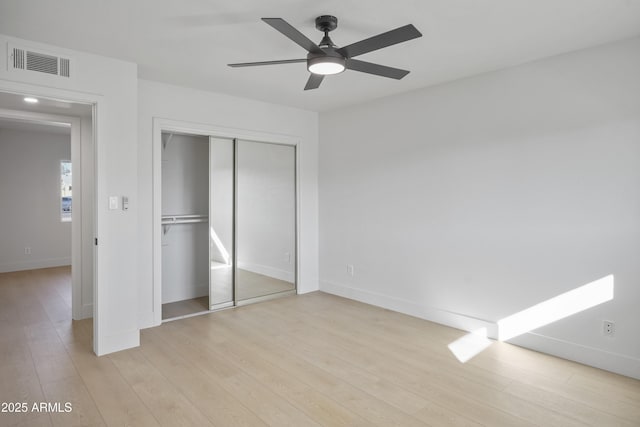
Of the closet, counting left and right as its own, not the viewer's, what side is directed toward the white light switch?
right

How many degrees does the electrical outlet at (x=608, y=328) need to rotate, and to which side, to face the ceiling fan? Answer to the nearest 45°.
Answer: approximately 45° to its right

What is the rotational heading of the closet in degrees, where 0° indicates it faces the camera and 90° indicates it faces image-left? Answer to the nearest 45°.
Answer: approximately 315°

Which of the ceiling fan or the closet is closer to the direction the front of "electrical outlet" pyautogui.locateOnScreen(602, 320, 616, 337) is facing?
the ceiling fan

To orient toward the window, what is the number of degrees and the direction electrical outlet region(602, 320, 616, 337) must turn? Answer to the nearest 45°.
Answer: approximately 90° to its right

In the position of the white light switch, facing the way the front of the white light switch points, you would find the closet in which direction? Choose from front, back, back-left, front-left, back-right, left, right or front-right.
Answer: back-left

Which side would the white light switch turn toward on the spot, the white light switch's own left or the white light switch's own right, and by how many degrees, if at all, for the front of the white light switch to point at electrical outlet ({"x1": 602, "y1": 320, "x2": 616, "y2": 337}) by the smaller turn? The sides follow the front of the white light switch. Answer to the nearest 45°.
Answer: approximately 45° to the white light switch's own left

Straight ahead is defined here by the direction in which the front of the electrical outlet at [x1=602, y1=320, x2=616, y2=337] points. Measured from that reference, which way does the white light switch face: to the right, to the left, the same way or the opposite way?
to the left
